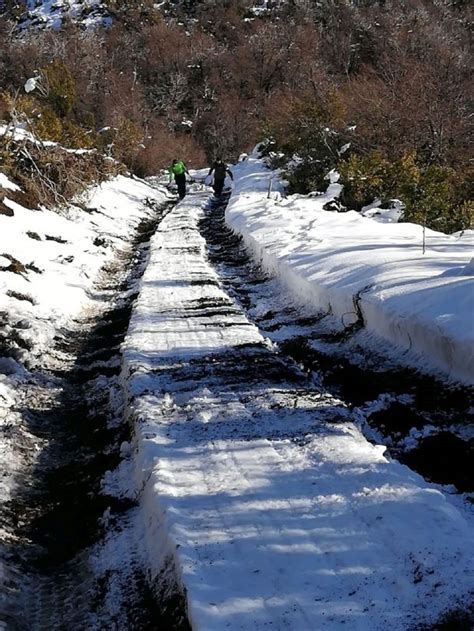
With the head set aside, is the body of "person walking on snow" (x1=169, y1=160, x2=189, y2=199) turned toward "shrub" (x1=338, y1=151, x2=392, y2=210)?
no

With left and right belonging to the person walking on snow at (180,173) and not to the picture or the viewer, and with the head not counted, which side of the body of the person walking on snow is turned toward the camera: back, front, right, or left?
back

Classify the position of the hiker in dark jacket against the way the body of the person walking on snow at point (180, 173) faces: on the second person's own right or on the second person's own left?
on the second person's own right

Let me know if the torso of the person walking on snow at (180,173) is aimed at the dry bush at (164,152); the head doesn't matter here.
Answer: yes

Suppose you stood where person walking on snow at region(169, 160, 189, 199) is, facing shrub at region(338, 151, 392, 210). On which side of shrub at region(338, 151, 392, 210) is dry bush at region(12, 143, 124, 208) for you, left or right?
right
